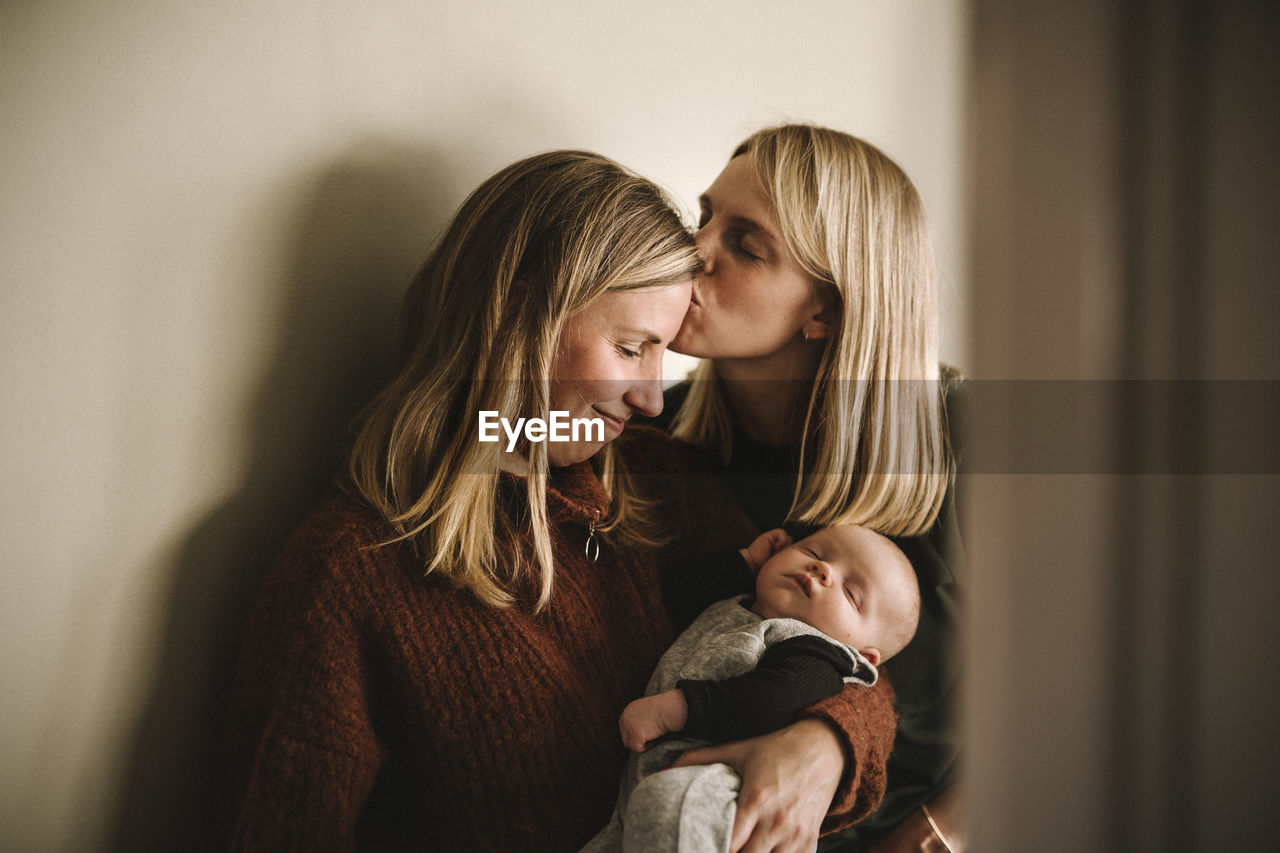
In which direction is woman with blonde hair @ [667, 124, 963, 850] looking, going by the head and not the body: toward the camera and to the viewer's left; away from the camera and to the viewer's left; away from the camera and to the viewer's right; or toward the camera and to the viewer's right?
toward the camera and to the viewer's left

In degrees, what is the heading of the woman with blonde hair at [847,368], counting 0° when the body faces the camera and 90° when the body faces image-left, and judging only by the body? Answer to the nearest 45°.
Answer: approximately 45°

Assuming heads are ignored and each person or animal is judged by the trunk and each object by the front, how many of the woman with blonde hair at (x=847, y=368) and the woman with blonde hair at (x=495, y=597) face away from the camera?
0

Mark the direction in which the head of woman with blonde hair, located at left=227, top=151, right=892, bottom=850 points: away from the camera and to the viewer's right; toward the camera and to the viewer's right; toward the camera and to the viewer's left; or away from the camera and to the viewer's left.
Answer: toward the camera and to the viewer's right
